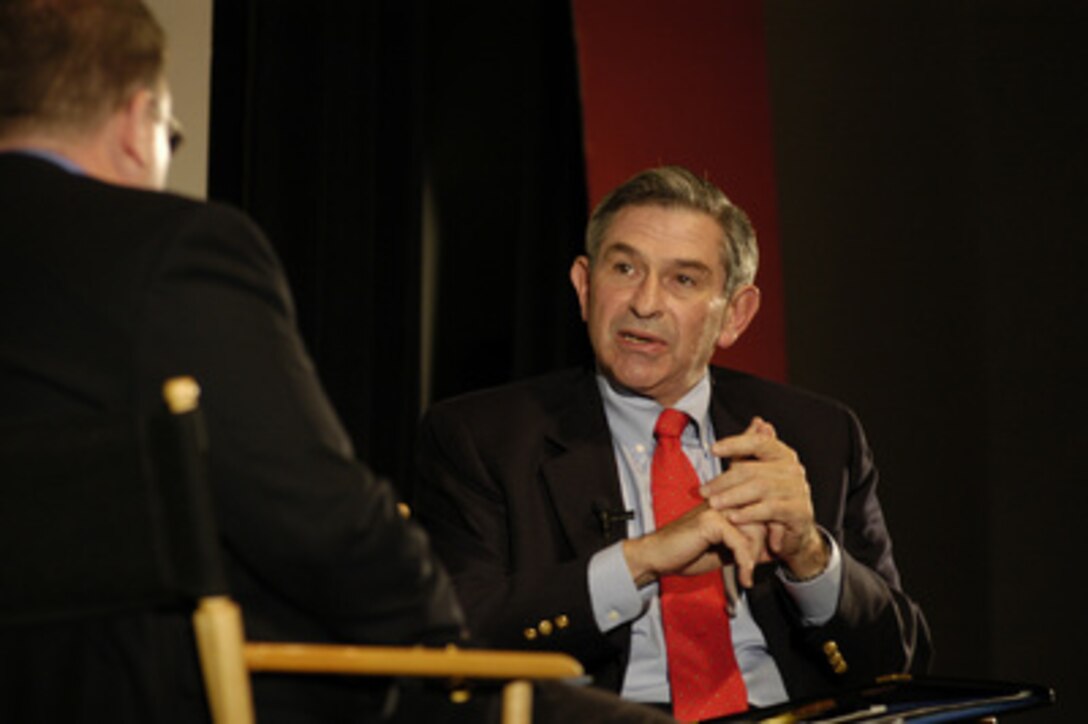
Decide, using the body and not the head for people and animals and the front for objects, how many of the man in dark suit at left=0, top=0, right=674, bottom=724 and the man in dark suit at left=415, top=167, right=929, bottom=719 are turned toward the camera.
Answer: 1

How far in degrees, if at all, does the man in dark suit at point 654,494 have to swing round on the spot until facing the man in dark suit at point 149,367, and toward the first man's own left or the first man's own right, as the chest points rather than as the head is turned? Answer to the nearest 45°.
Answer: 0° — they already face them

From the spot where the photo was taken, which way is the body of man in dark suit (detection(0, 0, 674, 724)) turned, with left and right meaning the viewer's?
facing away from the viewer and to the right of the viewer

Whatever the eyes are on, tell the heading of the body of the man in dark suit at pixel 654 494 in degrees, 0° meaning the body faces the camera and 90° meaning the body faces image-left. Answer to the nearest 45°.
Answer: approximately 0°

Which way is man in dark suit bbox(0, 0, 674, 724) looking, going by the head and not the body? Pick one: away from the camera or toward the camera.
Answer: away from the camera
